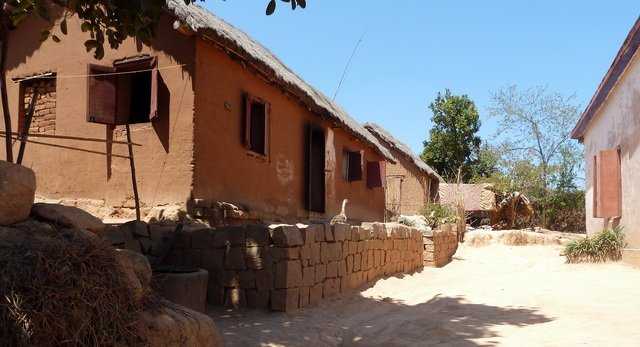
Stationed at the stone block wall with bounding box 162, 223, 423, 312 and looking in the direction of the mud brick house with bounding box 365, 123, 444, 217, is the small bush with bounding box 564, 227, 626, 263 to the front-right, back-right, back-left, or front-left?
front-right

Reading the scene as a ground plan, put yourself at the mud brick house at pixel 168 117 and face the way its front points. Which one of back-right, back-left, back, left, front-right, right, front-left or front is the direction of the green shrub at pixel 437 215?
left

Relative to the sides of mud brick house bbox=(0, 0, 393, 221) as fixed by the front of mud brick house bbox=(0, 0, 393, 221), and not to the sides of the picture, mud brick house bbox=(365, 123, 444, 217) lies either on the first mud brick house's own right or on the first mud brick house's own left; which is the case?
on the first mud brick house's own left

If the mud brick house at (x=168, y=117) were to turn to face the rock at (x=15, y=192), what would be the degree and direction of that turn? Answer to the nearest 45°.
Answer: approximately 45° to its right

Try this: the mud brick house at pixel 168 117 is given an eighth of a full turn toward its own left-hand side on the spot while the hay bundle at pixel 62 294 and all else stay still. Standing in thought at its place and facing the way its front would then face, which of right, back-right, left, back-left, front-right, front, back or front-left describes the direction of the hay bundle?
right

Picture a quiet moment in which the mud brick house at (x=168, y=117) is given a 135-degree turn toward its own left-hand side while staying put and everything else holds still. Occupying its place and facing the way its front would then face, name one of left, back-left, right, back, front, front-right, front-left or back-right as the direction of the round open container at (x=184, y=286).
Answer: back

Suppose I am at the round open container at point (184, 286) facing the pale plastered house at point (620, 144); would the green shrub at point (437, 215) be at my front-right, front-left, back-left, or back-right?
front-left

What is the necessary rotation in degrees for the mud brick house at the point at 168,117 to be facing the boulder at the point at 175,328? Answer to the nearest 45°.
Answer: approximately 45° to its right

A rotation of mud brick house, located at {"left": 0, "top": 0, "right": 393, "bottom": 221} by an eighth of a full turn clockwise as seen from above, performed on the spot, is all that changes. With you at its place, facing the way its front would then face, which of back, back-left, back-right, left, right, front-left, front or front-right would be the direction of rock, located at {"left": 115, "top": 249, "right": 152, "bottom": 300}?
front
